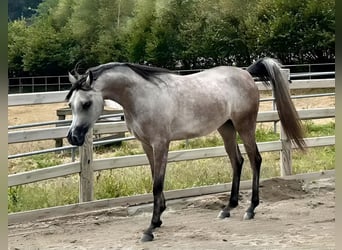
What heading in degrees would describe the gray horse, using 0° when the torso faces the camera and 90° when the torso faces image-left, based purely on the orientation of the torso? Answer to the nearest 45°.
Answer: approximately 45°

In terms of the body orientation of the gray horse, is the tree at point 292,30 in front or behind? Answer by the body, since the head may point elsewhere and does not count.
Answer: behind
